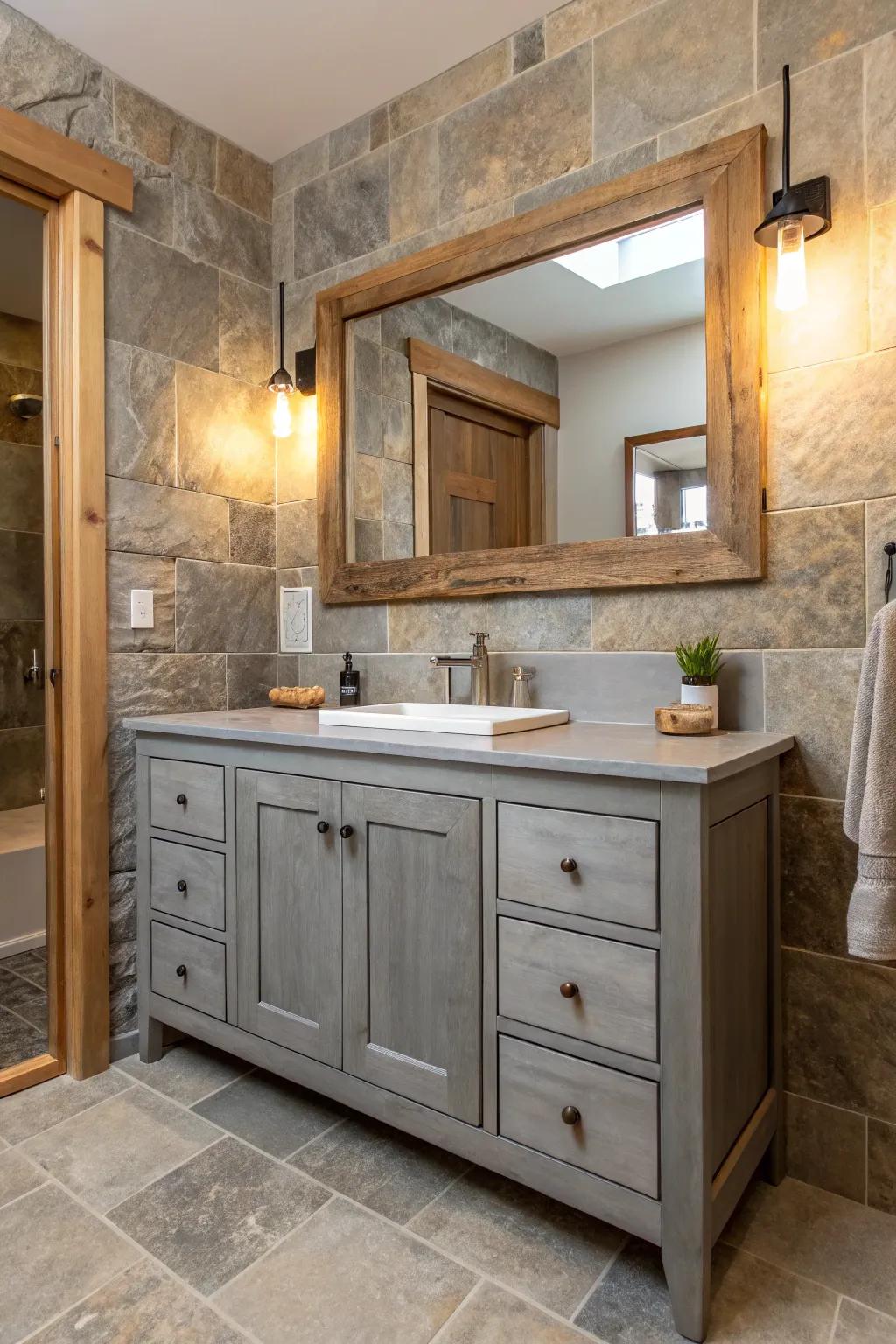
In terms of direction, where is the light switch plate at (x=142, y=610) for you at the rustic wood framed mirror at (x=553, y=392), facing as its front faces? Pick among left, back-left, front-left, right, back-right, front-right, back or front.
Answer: front-right

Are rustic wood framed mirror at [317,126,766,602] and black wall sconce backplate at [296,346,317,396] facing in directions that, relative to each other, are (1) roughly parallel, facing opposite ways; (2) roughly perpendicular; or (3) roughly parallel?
roughly parallel

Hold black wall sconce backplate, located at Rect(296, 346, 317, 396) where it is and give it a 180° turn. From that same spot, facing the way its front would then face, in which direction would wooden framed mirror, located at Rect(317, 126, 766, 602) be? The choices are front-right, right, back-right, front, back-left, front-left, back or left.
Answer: right

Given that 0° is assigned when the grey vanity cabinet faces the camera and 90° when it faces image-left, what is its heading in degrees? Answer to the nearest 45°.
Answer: approximately 45°

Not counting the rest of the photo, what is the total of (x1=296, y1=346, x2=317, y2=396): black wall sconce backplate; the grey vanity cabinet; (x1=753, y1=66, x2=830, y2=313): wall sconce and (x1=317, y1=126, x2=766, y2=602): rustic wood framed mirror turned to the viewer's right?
0

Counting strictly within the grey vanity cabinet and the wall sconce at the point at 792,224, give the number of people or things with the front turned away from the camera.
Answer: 0

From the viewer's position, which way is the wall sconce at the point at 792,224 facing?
facing the viewer and to the left of the viewer

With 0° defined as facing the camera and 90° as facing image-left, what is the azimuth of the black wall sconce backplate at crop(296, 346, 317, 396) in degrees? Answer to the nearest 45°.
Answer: approximately 45°

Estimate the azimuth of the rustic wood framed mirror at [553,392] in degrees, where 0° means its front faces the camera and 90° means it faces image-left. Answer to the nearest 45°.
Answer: approximately 45°

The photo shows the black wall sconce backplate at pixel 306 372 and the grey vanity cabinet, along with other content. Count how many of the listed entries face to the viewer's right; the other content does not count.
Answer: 0

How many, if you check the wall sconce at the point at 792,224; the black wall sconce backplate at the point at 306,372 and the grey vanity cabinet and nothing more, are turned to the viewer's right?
0

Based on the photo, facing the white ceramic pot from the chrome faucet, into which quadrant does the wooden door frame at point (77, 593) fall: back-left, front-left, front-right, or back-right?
back-right
